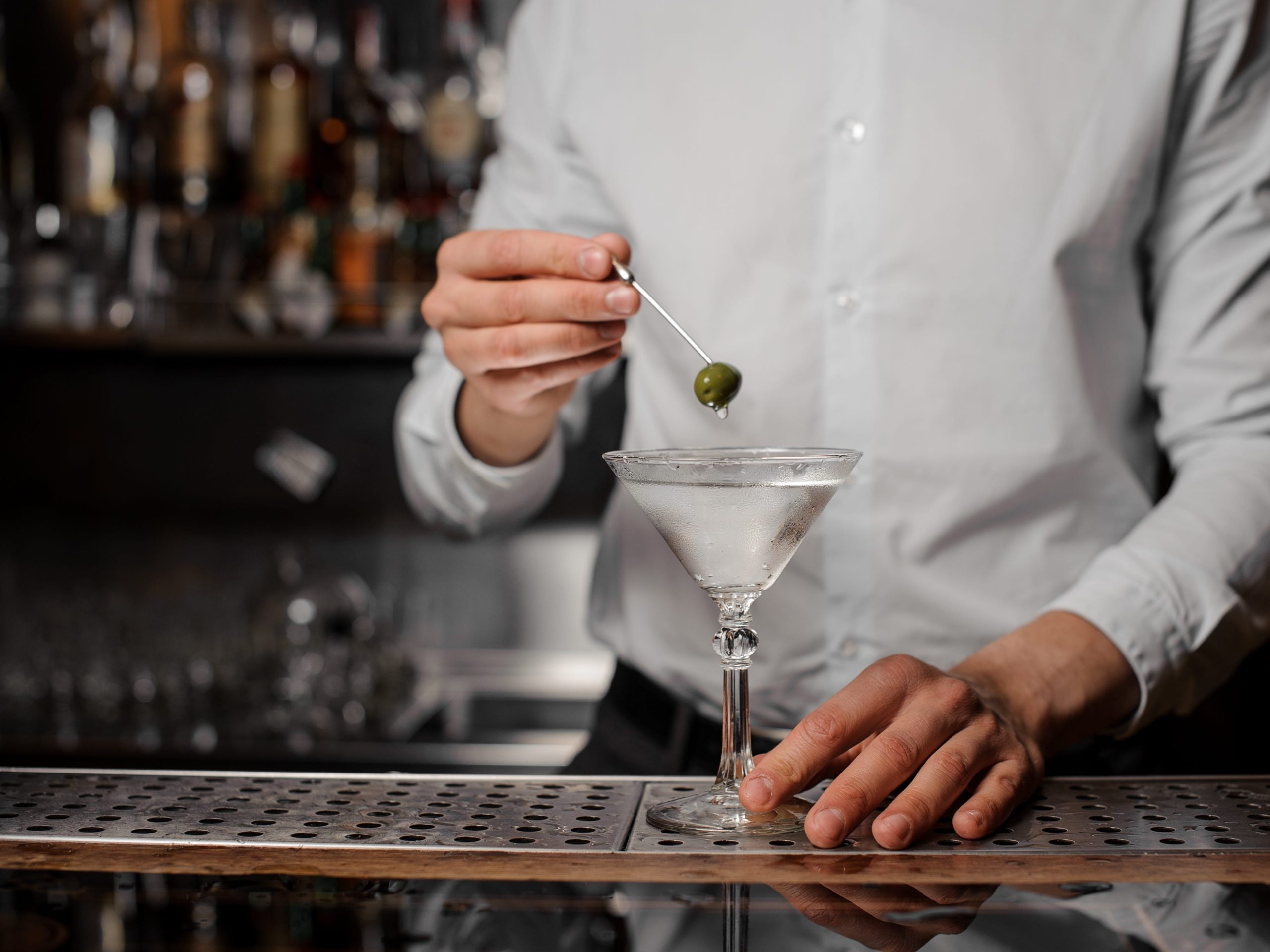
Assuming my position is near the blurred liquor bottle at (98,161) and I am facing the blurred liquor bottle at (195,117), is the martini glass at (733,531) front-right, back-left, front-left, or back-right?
front-right

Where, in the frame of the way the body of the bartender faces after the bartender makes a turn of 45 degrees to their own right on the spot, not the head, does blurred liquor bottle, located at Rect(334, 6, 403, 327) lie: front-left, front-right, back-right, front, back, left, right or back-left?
right

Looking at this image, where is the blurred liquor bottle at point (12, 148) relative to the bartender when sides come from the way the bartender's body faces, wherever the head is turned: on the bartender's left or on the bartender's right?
on the bartender's right

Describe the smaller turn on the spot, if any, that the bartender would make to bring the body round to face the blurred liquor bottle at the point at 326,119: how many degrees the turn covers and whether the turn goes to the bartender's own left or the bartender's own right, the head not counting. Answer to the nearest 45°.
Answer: approximately 135° to the bartender's own right

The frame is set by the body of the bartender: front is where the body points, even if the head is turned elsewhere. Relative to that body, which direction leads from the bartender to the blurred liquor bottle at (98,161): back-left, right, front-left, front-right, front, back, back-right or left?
back-right

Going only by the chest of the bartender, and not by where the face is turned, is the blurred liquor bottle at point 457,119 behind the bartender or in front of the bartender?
behind

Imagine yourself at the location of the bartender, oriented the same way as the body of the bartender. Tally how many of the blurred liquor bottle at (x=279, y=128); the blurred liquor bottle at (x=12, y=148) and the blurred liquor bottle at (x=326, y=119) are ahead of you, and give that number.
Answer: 0

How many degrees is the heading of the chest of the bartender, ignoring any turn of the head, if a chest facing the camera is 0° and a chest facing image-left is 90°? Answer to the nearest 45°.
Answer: approximately 0°

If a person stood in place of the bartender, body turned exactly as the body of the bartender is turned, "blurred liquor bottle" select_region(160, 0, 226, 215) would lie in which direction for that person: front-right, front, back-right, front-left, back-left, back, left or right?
back-right
